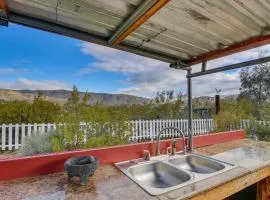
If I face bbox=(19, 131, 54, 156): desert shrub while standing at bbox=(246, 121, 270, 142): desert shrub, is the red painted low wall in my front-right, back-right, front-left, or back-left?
front-left

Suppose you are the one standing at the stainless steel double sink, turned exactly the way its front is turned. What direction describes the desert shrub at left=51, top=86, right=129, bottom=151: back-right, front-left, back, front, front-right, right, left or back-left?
back

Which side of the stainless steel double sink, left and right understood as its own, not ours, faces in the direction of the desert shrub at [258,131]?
left

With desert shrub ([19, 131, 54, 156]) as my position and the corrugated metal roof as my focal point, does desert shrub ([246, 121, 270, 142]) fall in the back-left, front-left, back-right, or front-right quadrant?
front-left

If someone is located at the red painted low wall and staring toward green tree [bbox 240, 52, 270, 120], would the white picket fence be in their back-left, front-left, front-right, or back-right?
front-left

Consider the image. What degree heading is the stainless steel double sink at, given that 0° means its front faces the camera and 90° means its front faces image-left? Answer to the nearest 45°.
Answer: approximately 315°

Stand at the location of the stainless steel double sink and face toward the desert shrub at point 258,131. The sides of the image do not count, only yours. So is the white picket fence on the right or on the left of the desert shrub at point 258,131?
left

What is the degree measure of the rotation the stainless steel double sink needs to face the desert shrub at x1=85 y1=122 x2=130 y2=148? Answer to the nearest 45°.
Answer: approximately 180°
